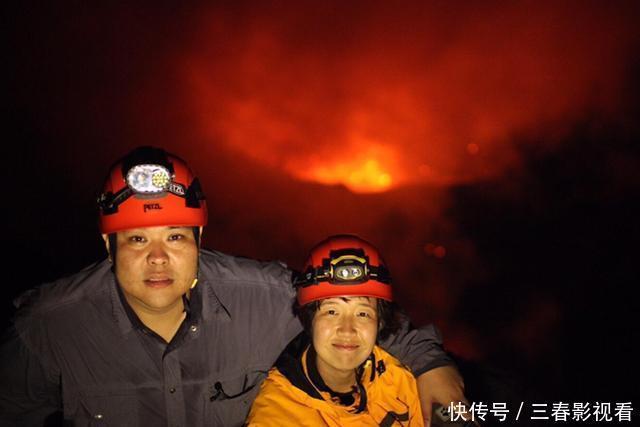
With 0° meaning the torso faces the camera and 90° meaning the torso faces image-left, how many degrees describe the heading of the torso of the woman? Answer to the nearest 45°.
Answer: approximately 0°

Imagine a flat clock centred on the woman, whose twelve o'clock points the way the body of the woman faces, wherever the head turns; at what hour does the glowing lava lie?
The glowing lava is roughly at 6 o'clock from the woman.

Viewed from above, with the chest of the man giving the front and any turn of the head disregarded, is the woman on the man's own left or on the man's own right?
on the man's own left

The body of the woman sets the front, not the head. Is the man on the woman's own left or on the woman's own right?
on the woman's own right

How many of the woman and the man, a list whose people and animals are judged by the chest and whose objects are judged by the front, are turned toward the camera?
2
